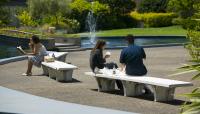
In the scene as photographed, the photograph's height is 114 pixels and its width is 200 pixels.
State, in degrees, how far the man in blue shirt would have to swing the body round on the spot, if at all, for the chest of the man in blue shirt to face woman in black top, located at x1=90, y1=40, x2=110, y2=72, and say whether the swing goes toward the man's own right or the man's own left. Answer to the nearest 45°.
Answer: approximately 45° to the man's own left

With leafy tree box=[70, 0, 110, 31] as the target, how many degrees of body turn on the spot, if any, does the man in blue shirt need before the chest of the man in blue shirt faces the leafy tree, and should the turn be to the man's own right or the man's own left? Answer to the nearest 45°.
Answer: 0° — they already face it

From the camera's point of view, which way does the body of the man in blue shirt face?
away from the camera

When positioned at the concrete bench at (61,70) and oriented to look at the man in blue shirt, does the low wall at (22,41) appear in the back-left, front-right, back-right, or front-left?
back-left

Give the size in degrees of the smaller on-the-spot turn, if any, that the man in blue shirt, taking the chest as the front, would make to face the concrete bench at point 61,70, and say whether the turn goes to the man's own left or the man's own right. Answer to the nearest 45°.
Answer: approximately 45° to the man's own left

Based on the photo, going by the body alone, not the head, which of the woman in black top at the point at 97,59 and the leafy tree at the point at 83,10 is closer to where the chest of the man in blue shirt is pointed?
the leafy tree

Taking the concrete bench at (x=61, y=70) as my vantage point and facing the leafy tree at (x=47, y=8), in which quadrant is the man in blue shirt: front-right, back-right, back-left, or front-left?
back-right

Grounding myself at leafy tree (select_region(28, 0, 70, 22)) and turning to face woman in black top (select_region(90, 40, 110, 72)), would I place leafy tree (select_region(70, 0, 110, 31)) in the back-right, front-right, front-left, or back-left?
front-left

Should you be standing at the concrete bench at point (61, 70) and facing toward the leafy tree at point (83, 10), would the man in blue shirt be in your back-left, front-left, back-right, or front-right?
back-right
